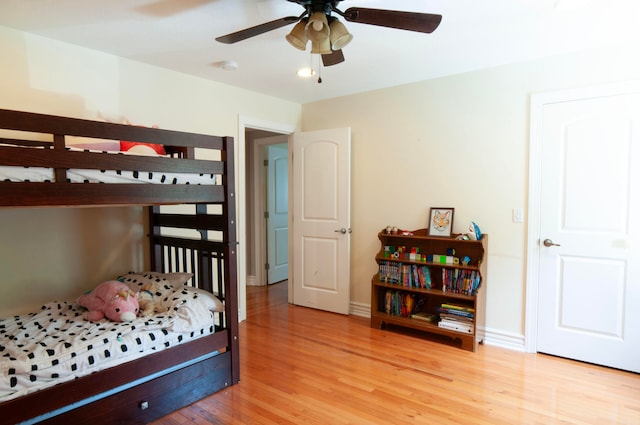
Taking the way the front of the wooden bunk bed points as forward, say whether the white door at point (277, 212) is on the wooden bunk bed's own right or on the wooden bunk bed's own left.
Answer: on the wooden bunk bed's own left

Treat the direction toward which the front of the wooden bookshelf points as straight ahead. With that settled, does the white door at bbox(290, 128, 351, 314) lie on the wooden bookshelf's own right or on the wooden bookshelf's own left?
on the wooden bookshelf's own right

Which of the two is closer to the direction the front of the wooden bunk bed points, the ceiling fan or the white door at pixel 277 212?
the ceiling fan

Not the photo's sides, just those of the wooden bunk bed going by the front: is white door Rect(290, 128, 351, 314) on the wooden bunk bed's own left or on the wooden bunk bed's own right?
on the wooden bunk bed's own left

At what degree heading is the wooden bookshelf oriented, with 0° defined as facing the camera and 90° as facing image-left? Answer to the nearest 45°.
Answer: approximately 45°

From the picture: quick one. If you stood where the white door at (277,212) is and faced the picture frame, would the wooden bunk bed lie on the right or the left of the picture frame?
right

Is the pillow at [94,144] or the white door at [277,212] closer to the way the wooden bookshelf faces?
the pillow

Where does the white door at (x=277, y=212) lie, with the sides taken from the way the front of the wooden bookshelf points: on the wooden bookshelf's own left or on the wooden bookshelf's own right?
on the wooden bookshelf's own right
